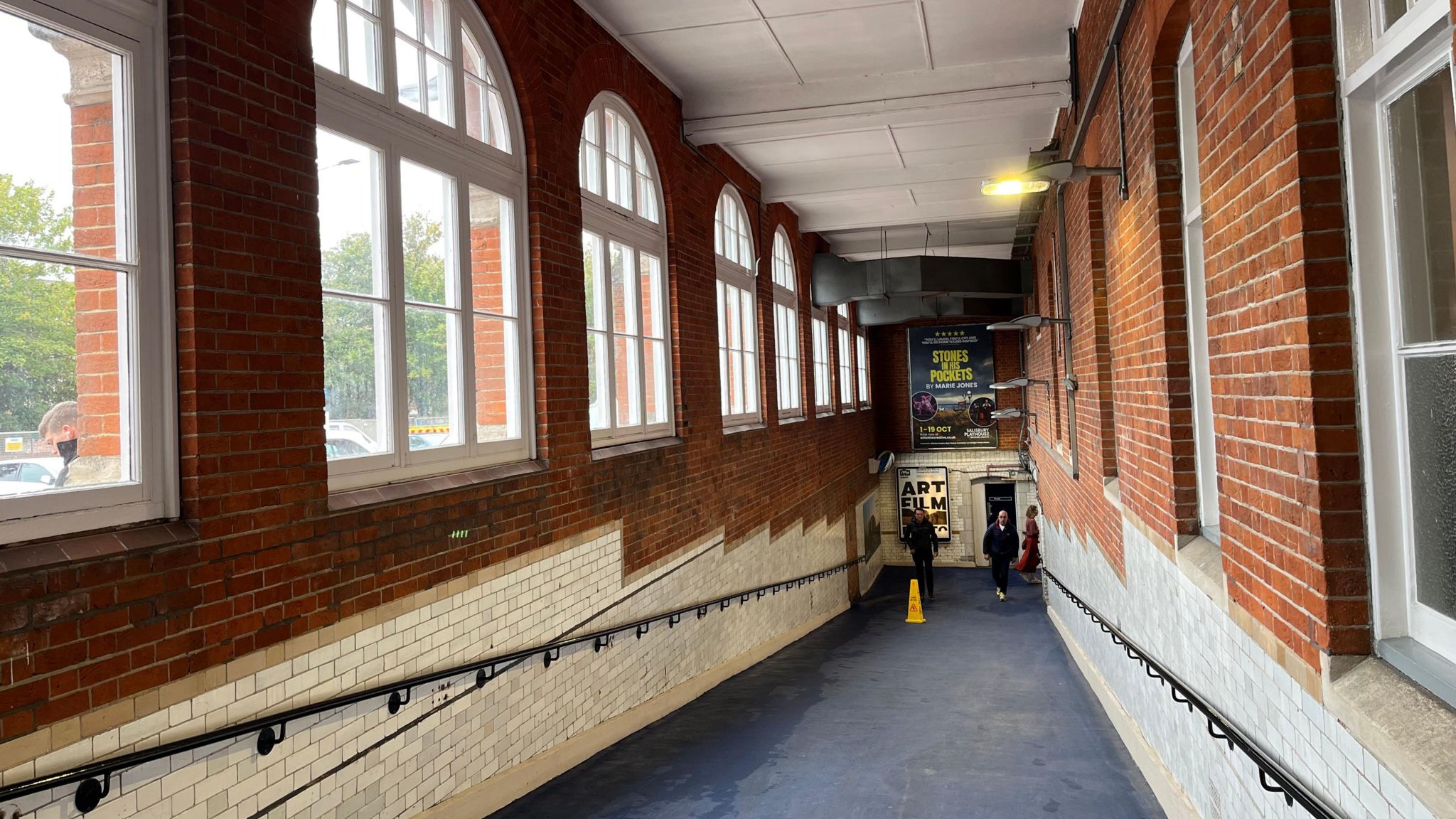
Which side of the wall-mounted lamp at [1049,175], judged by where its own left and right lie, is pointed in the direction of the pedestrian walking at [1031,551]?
right

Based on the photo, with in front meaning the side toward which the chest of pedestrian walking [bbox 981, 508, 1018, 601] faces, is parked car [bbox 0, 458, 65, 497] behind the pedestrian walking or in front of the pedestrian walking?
in front

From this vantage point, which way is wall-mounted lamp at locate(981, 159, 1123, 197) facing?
to the viewer's left

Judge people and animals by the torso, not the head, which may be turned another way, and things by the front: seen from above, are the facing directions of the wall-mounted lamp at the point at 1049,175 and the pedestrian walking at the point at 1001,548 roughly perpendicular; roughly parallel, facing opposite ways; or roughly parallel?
roughly perpendicular

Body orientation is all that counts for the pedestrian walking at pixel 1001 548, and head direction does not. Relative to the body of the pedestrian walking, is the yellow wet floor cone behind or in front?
in front

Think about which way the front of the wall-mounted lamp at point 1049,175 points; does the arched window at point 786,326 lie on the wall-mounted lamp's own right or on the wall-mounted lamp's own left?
on the wall-mounted lamp's own right

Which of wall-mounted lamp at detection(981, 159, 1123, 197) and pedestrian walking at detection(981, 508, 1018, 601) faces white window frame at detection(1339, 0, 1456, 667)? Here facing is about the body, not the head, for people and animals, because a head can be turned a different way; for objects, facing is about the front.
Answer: the pedestrian walking

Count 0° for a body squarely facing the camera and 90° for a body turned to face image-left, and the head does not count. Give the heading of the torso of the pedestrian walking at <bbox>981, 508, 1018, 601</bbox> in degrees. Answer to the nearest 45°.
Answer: approximately 0°

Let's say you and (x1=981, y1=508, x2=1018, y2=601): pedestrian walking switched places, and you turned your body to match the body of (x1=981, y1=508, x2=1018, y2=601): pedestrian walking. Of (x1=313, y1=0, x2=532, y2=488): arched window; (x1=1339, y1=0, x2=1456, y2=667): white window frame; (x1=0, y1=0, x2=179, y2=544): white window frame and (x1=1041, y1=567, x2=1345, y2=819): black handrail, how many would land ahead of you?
4
